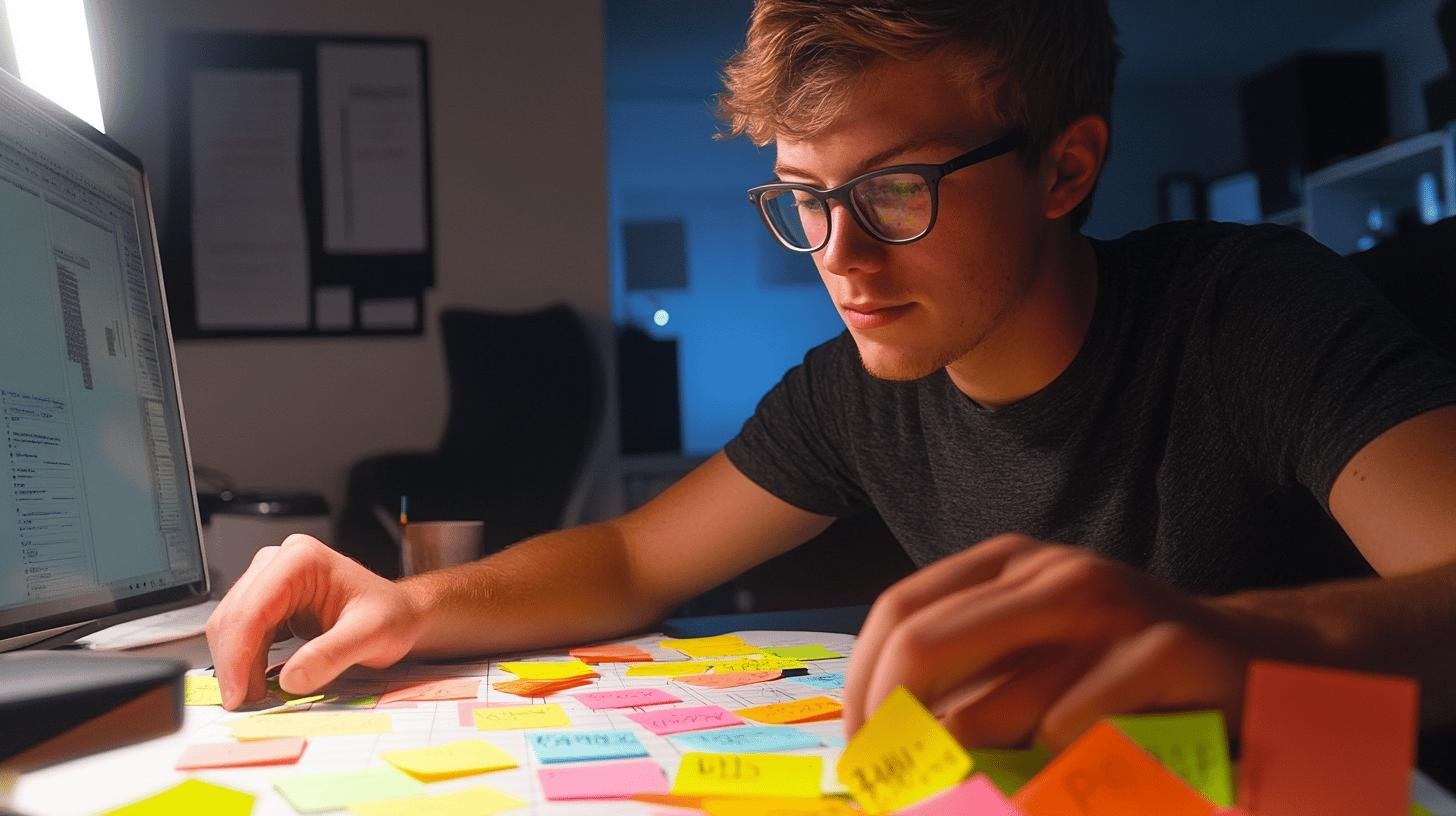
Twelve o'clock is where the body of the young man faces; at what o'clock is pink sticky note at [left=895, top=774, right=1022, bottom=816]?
The pink sticky note is roughly at 11 o'clock from the young man.

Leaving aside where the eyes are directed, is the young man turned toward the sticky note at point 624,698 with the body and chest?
yes

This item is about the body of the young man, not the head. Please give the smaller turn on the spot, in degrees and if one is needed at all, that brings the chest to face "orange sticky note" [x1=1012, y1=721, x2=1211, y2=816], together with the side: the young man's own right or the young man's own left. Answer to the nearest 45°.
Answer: approximately 45° to the young man's own left

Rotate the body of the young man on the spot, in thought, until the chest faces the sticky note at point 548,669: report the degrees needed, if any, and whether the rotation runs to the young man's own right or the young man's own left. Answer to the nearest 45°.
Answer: approximately 45° to the young man's own right

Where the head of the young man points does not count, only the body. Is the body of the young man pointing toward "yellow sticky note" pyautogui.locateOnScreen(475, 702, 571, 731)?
yes

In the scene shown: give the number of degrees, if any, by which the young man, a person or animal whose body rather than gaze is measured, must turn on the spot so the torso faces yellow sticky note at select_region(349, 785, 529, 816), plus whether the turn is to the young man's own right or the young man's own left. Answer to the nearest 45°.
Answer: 0° — they already face it

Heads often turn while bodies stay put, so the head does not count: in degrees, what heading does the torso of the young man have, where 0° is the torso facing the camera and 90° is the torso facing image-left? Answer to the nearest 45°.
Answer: approximately 45°

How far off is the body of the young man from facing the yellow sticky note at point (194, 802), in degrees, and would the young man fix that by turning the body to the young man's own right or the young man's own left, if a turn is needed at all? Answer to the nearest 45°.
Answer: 0° — they already face it
